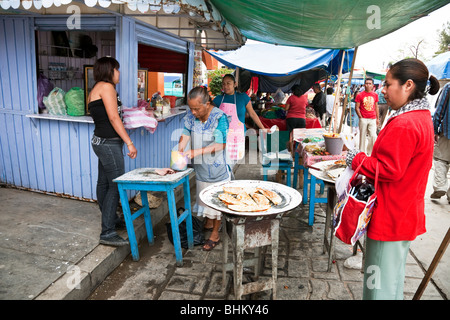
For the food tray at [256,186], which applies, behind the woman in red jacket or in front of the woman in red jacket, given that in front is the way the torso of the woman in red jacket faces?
in front

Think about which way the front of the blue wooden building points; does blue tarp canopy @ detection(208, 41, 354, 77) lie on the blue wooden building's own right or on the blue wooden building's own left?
on the blue wooden building's own left

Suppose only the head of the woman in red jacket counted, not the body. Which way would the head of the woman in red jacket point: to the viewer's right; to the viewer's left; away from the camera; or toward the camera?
to the viewer's left

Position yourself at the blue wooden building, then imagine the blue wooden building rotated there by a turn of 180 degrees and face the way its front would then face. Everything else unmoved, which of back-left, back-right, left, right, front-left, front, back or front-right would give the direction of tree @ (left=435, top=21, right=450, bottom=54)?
right

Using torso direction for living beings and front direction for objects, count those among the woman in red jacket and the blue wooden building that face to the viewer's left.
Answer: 1

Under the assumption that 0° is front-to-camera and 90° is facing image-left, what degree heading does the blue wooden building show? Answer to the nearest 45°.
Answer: approximately 315°

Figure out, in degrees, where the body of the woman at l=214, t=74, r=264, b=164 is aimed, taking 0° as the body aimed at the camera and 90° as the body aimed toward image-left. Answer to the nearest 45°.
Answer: approximately 45°

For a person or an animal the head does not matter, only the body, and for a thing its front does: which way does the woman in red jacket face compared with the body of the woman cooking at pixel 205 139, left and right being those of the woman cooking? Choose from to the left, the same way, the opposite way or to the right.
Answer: to the right

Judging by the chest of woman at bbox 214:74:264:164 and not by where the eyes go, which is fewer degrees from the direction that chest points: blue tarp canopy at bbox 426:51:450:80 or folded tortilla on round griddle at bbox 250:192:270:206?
the folded tortilla on round griddle

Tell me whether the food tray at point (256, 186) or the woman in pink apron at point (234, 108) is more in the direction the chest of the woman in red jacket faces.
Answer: the food tray

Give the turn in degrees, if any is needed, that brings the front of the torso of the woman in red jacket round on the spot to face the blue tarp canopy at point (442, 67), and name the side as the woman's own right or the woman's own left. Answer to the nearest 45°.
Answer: approximately 90° to the woman's own right

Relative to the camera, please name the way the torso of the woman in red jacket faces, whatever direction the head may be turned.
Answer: to the viewer's left

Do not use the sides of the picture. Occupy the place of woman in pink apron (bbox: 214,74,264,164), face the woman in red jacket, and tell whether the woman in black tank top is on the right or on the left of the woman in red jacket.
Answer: right
